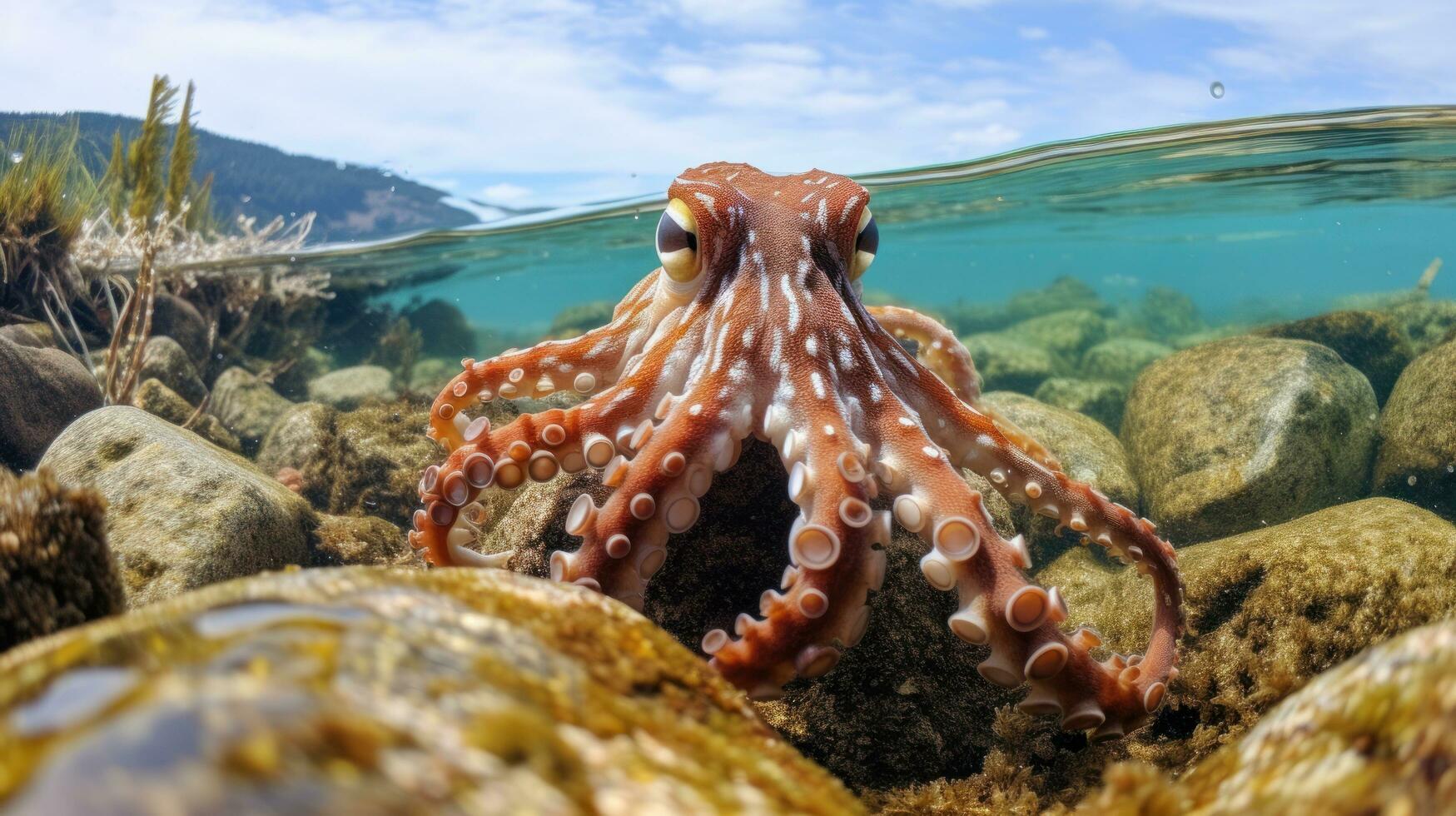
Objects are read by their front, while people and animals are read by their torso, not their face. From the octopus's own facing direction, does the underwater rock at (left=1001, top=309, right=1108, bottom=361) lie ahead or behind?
behind

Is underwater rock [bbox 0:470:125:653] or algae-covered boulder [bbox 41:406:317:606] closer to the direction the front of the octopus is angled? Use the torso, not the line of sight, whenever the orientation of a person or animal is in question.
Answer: the underwater rock

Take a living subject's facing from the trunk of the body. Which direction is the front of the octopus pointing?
toward the camera

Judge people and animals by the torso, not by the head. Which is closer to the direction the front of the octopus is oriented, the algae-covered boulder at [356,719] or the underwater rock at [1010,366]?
the algae-covered boulder

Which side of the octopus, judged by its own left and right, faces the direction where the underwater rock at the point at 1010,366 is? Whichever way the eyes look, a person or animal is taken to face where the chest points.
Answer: back

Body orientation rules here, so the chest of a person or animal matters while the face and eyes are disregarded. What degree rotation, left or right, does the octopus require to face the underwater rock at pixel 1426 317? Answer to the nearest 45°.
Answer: approximately 135° to its left

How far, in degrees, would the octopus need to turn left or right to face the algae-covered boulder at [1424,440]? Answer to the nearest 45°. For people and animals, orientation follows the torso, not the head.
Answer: approximately 135° to its left

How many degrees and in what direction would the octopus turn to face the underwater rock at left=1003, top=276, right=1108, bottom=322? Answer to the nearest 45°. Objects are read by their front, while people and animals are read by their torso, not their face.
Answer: approximately 180°
